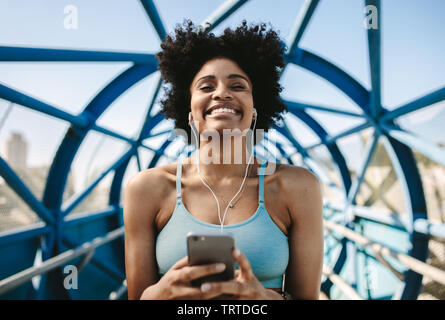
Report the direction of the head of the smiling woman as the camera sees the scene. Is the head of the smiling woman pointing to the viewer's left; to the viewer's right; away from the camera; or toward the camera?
toward the camera

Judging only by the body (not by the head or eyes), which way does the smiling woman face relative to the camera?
toward the camera

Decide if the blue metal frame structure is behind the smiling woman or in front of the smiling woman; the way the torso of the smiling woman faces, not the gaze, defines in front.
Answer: behind
